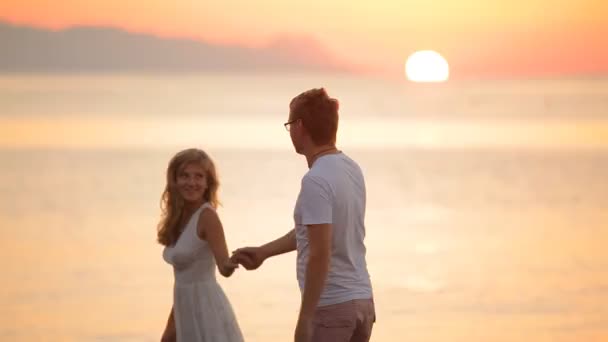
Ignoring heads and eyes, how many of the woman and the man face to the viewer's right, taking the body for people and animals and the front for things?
0

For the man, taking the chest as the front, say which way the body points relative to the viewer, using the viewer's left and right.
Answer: facing away from the viewer and to the left of the viewer

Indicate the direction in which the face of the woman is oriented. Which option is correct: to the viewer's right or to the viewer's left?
to the viewer's right

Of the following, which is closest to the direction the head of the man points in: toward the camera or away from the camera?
away from the camera
